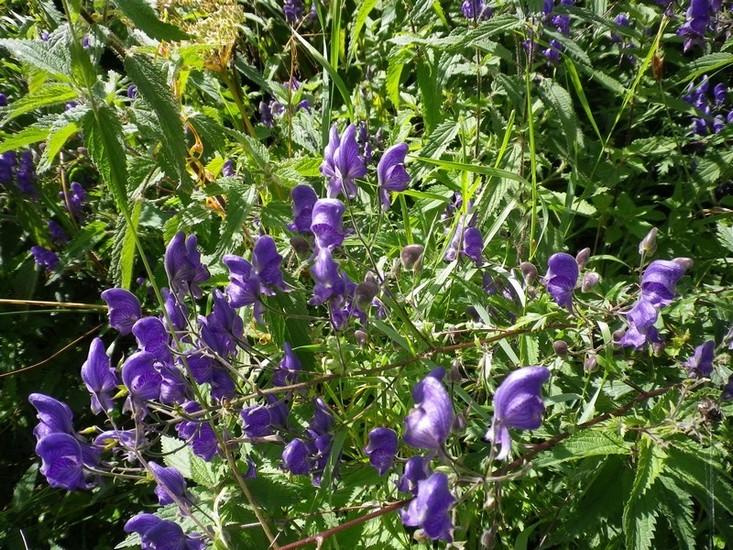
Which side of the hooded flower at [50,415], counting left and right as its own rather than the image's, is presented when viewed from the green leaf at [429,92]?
back

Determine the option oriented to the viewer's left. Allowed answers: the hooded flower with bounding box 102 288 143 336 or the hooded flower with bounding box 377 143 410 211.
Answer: the hooded flower with bounding box 102 288 143 336

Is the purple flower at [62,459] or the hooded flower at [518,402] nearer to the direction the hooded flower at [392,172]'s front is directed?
the hooded flower

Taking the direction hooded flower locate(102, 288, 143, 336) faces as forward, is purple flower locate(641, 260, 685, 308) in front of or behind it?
behind

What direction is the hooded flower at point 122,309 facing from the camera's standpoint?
to the viewer's left
